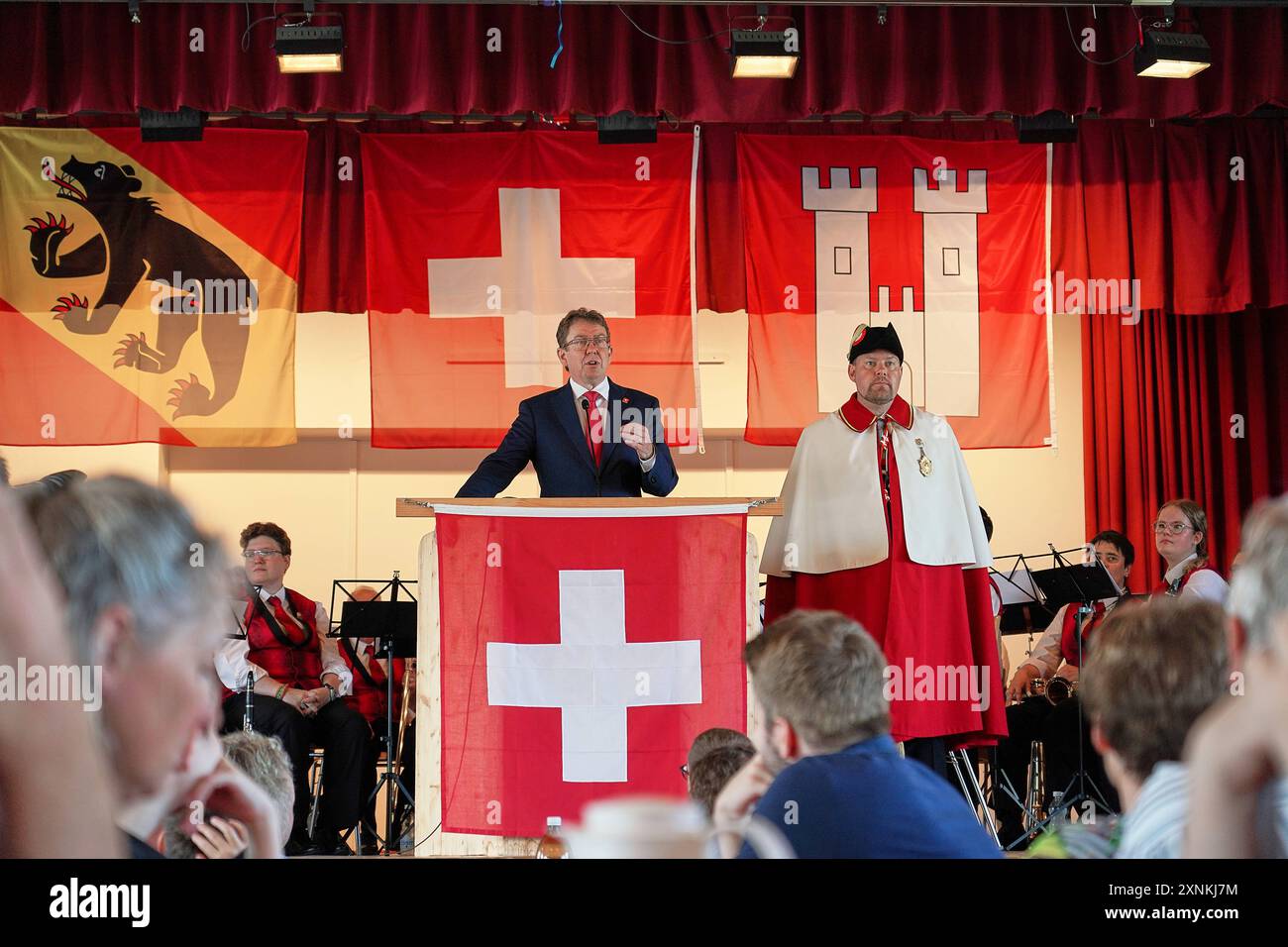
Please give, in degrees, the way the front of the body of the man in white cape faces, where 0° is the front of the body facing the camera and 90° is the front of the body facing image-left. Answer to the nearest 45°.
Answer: approximately 0°

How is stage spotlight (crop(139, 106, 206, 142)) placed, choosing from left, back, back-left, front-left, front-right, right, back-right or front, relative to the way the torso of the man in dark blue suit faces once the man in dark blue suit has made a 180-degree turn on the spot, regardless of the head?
front-left

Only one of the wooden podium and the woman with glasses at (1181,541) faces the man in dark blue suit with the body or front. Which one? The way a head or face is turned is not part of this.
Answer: the woman with glasses

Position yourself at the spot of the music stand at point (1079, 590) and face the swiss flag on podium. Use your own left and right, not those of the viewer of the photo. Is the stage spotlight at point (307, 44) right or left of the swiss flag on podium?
right

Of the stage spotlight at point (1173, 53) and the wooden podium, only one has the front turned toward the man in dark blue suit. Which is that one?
the stage spotlight

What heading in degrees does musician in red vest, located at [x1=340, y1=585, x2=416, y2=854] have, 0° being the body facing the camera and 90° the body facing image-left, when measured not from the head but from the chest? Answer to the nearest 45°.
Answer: approximately 0°
